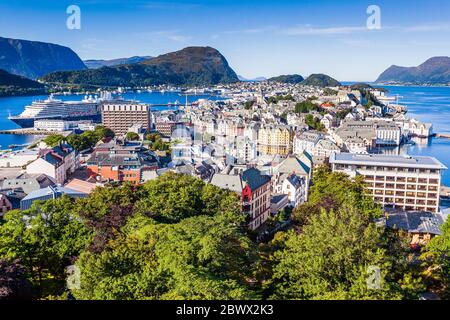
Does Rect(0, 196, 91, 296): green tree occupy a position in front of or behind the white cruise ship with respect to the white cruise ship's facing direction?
in front

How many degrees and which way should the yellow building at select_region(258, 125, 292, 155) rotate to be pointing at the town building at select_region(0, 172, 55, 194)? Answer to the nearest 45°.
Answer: approximately 45° to its right

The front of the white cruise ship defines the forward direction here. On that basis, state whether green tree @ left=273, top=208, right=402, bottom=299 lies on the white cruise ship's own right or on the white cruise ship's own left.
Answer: on the white cruise ship's own left

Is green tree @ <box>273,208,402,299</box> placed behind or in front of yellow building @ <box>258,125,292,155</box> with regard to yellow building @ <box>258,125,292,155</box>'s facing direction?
in front

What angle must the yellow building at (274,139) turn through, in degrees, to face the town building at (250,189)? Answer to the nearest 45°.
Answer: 0° — it already faces it

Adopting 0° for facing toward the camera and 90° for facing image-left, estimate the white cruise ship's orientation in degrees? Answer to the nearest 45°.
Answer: approximately 45°

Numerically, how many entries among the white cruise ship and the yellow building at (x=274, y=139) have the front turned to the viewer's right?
0

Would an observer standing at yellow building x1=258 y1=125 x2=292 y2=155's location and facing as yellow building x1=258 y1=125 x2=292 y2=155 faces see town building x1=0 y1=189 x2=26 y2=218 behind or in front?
in front

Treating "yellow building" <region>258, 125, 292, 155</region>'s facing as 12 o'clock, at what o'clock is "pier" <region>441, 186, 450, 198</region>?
The pier is roughly at 11 o'clock from the yellow building.

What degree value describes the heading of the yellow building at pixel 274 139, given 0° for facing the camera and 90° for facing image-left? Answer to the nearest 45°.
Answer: approximately 0°
